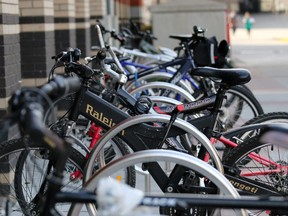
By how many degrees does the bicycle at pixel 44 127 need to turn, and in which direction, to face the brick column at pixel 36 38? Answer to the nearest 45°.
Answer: approximately 90° to its right

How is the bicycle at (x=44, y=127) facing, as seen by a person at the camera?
facing to the left of the viewer

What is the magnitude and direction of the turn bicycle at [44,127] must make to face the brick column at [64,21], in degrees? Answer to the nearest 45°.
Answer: approximately 90° to its right

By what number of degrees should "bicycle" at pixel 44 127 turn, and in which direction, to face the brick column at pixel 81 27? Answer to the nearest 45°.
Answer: approximately 90° to its right
